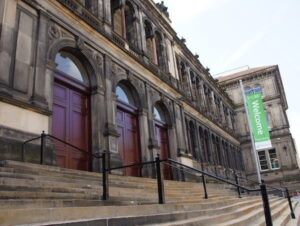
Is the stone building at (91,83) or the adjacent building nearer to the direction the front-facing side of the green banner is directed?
the stone building

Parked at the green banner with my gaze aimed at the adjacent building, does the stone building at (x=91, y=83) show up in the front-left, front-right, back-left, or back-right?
back-left

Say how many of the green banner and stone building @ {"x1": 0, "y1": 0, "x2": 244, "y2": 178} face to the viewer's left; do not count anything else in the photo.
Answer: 0

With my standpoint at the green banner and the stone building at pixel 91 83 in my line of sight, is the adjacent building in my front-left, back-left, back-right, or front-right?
back-right

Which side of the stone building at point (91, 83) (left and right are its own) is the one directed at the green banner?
left

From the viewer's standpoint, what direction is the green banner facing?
toward the camera

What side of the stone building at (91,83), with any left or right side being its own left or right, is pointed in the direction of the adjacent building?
left

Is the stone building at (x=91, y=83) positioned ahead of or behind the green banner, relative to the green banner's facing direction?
ahead

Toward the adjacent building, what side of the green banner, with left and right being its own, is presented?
back

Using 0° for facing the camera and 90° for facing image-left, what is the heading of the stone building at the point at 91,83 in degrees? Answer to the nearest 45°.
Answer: approximately 315°

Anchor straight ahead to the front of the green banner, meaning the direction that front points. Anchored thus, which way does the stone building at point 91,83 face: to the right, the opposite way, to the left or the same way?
to the left
